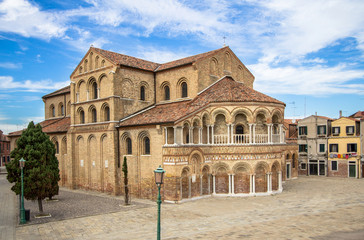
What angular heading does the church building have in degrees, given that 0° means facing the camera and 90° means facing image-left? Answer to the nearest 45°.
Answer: approximately 135°

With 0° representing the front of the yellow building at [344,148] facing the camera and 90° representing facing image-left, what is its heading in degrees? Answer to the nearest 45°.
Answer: approximately 0°

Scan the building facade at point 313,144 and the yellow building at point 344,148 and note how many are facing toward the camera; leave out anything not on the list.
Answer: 2

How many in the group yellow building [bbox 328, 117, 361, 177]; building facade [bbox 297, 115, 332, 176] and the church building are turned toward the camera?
2

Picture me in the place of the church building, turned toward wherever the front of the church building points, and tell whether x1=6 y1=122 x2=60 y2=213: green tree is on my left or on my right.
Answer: on my left
